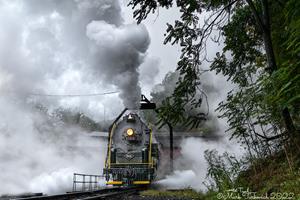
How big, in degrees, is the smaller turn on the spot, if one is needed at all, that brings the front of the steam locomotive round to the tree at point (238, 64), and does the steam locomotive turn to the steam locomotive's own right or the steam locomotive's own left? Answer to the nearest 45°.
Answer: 0° — it already faces it

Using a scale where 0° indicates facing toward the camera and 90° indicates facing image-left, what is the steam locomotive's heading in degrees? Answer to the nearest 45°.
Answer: approximately 0°
